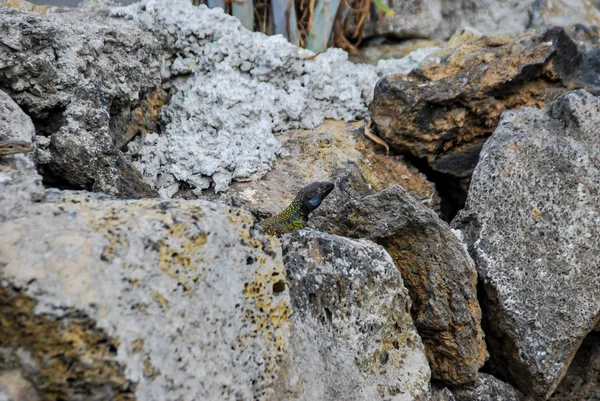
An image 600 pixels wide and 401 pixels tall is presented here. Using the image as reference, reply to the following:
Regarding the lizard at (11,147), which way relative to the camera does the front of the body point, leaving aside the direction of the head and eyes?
to the viewer's right

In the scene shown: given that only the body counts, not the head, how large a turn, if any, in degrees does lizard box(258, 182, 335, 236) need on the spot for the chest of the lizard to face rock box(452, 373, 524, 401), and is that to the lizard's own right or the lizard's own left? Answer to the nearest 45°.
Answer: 0° — it already faces it

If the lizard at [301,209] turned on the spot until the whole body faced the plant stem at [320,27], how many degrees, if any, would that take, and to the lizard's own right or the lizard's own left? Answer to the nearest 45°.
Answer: approximately 90° to the lizard's own left

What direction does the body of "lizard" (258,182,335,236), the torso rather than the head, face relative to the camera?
to the viewer's right
